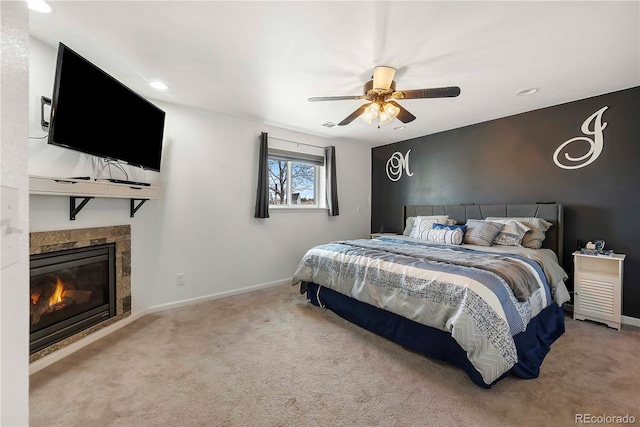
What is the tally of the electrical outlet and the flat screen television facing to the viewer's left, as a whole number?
0

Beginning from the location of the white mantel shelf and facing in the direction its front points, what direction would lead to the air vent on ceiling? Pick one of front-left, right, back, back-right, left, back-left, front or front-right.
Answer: front-left

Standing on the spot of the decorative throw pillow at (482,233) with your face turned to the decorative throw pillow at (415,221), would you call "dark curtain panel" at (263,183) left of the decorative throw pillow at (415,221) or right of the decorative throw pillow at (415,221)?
left

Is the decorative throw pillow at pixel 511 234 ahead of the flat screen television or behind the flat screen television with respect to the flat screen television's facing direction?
ahead

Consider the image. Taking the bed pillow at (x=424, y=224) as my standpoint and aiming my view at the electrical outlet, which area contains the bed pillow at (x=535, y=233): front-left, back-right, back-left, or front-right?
back-left

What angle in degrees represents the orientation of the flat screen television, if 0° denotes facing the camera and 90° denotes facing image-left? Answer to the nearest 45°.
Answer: approximately 315°

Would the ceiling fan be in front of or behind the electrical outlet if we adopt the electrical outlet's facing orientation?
in front

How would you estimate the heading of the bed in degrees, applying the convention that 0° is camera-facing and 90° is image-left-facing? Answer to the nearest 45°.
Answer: approximately 45°

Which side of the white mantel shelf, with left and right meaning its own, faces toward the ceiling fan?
front
